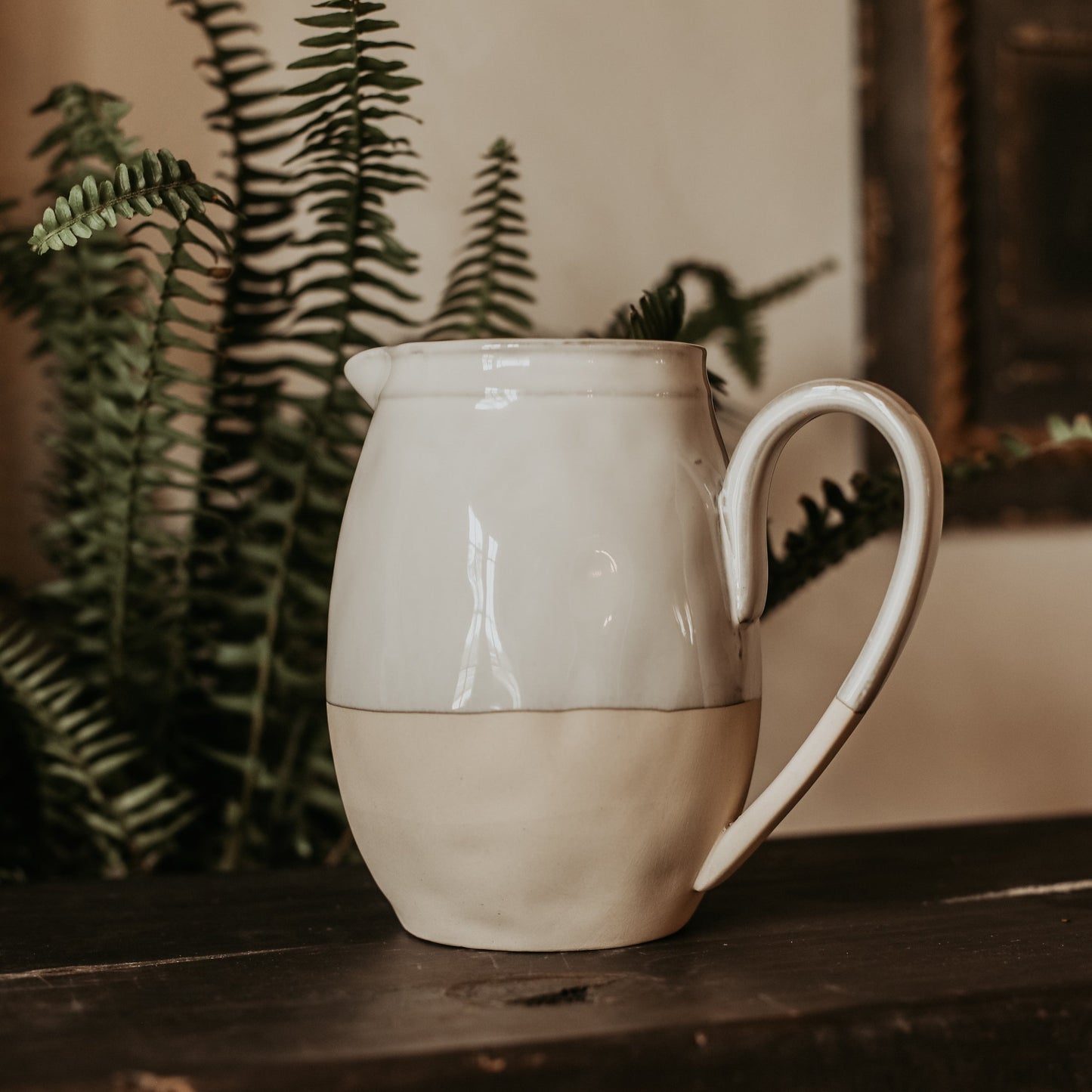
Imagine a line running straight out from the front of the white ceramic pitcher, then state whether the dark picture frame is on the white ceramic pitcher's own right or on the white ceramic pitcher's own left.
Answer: on the white ceramic pitcher's own right

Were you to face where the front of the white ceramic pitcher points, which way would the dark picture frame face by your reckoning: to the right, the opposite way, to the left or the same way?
to the left

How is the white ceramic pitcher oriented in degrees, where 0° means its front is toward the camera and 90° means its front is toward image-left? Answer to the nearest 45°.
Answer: approximately 90°

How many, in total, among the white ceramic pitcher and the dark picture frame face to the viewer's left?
1

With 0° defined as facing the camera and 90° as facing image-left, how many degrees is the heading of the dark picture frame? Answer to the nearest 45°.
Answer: approximately 0°
